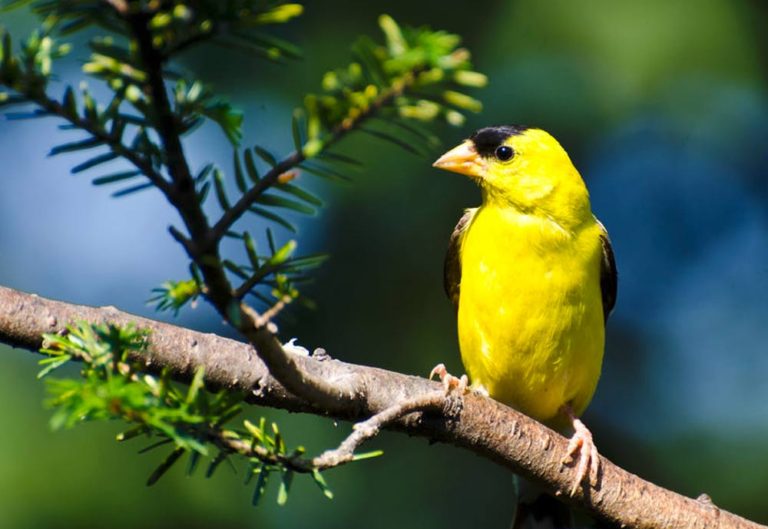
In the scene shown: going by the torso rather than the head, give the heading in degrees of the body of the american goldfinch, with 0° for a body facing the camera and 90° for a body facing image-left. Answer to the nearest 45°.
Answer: approximately 0°
